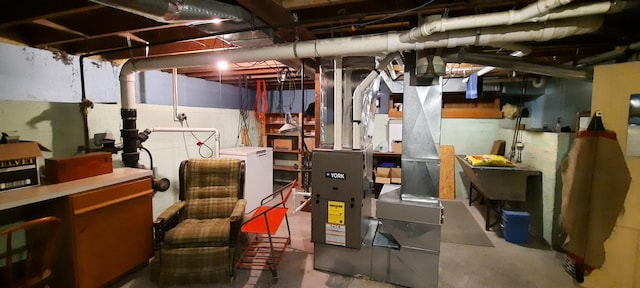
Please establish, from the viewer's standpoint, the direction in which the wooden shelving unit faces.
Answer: facing the viewer

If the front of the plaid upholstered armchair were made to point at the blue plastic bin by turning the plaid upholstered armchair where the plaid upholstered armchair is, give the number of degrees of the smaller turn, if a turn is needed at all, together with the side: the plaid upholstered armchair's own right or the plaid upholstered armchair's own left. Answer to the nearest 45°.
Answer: approximately 90° to the plaid upholstered armchair's own left

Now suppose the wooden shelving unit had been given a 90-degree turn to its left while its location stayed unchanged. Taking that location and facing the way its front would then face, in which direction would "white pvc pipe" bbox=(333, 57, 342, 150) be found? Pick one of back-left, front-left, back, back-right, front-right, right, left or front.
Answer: right

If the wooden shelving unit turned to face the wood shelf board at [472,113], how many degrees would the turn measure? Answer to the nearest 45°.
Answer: approximately 90° to its left

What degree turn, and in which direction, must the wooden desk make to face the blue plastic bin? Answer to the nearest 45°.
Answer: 0° — it already faces it

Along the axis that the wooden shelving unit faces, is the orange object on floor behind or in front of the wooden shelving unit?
in front

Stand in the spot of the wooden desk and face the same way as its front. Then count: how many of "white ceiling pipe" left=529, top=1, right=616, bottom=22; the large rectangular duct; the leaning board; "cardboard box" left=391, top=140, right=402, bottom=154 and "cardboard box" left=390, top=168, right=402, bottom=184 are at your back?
0

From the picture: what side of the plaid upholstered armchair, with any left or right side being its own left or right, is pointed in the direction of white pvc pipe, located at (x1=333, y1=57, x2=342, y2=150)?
left

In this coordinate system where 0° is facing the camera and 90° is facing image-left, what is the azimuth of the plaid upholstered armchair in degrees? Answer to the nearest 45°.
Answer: approximately 0°

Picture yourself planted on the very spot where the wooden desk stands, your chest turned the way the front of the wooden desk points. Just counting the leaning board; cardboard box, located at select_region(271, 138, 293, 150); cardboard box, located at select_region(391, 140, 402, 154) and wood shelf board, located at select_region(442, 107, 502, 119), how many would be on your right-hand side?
0

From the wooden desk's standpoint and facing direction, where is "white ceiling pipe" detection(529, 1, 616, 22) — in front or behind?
in front

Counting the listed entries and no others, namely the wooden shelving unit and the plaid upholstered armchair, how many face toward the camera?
2

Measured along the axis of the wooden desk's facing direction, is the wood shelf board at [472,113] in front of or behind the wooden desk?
in front
